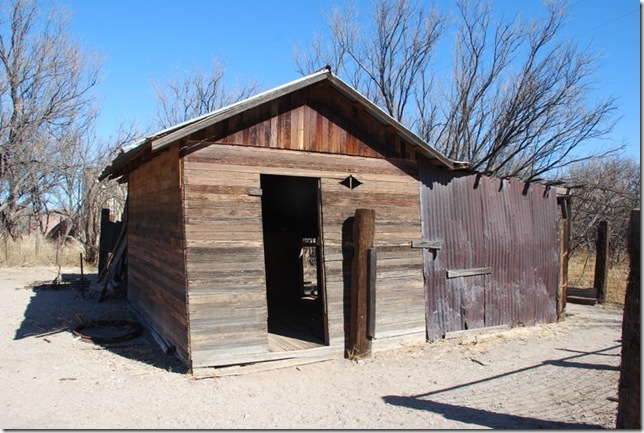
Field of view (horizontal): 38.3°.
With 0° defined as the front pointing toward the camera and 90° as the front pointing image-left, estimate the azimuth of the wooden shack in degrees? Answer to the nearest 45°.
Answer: approximately 315°

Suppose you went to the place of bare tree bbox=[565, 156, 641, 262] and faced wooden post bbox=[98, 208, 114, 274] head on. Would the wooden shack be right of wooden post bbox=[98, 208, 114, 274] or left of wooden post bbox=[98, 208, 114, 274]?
left

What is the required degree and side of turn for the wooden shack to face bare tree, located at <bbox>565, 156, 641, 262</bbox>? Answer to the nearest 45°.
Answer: approximately 90° to its left

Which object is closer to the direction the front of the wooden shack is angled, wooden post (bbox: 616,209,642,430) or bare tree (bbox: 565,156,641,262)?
the wooden post

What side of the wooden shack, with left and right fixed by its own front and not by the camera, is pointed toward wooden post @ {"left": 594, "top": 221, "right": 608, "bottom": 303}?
left

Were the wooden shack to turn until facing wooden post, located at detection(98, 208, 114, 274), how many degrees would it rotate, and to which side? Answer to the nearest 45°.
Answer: approximately 180°

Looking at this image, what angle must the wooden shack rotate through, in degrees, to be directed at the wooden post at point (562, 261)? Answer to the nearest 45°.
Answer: approximately 90° to its left
